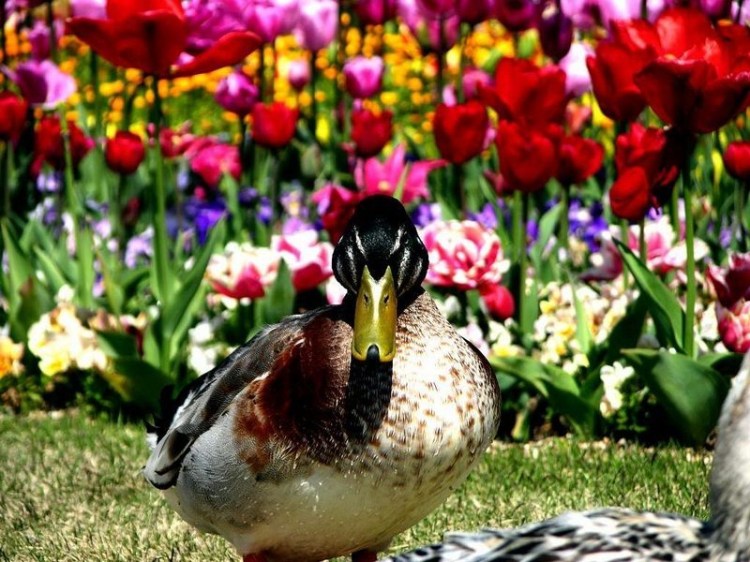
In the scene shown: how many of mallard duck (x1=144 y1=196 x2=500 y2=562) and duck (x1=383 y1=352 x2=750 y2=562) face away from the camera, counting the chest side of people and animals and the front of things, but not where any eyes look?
0

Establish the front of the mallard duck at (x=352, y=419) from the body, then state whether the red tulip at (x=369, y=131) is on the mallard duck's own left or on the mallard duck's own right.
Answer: on the mallard duck's own left

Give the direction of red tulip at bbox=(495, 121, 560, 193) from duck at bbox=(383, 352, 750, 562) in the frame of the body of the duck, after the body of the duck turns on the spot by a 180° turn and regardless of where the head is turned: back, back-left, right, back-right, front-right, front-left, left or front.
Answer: right

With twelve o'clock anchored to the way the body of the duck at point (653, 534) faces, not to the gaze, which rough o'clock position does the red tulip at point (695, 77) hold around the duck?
The red tulip is roughly at 9 o'clock from the duck.

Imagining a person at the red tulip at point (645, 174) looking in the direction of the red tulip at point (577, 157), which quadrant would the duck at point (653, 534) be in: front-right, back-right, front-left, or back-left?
back-left

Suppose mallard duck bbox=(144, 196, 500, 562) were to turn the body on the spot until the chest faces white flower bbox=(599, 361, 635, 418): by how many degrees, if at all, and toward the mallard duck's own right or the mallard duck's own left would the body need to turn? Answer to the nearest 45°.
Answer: approximately 90° to the mallard duck's own left

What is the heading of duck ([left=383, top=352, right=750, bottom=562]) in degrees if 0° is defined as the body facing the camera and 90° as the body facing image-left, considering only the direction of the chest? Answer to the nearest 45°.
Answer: approximately 270°

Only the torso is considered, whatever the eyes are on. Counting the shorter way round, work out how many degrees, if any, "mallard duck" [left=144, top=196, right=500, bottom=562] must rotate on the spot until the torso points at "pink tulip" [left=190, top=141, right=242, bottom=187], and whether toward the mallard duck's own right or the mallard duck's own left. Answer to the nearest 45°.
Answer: approximately 135° to the mallard duck's own left

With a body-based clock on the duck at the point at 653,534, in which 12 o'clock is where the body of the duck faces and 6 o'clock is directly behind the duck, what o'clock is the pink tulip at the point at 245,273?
The pink tulip is roughly at 8 o'clock from the duck.

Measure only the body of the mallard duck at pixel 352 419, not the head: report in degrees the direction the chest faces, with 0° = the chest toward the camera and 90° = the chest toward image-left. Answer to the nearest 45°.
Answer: approximately 315°

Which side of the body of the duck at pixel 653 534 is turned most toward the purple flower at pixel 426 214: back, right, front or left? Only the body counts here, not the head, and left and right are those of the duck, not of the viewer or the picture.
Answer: left

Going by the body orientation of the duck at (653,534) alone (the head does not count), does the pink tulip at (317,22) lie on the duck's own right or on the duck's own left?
on the duck's own left

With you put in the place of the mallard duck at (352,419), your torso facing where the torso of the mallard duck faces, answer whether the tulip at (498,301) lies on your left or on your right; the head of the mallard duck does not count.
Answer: on your left
